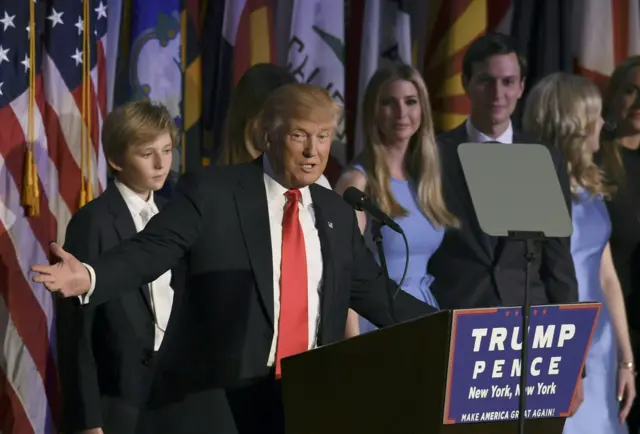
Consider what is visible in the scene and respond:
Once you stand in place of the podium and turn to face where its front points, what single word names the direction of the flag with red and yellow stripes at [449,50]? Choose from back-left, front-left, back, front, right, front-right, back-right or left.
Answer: back-left

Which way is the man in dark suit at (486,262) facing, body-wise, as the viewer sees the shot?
toward the camera

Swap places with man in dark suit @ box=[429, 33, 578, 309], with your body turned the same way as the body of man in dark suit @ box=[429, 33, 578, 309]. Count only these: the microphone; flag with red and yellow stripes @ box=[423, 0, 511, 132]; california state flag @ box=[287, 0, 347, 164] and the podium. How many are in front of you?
2

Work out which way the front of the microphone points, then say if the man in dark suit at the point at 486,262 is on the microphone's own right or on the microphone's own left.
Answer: on the microphone's own right

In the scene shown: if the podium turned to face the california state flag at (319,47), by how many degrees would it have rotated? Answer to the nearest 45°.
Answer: approximately 135° to its left

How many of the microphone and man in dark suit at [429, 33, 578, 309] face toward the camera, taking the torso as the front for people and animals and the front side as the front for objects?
1

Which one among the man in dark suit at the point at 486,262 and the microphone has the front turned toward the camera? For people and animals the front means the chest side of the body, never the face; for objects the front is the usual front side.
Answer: the man in dark suit

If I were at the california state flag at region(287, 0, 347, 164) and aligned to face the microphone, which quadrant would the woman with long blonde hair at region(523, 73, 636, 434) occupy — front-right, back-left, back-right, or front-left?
front-left

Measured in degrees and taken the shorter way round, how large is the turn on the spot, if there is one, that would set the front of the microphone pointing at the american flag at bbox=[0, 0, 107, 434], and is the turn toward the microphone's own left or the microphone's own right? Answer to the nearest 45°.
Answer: approximately 45° to the microphone's own right

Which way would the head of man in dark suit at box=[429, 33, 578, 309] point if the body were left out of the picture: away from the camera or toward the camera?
toward the camera

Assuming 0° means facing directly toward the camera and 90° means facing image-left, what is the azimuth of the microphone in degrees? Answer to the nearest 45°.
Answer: approximately 90°

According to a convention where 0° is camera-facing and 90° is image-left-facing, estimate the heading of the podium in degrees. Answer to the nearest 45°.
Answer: approximately 315°
